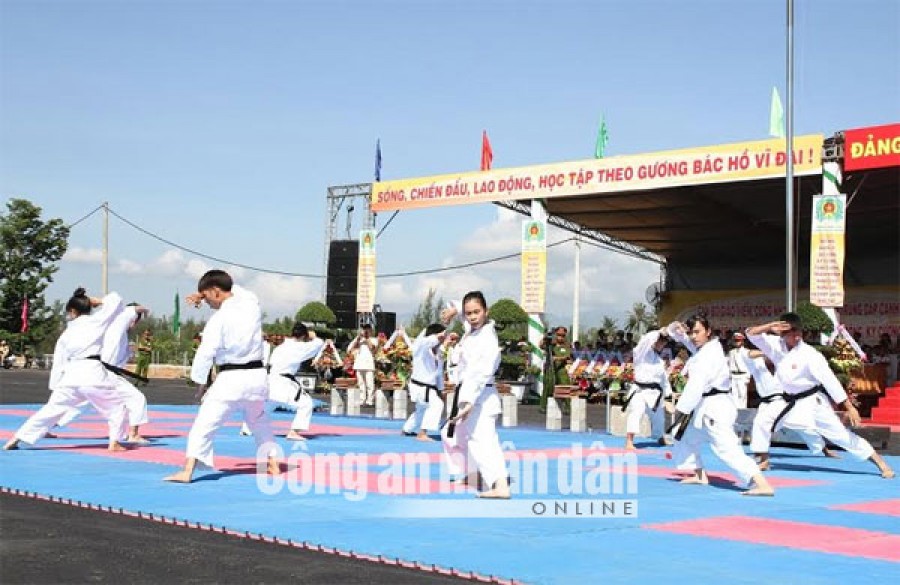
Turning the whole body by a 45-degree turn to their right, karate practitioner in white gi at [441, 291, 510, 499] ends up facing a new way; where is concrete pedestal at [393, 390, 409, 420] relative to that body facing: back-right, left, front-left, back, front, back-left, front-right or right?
right

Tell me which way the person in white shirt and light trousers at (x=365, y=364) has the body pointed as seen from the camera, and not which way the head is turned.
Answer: toward the camera

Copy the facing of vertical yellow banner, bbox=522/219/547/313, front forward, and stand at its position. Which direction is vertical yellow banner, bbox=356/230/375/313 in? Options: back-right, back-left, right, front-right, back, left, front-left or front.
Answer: back-right

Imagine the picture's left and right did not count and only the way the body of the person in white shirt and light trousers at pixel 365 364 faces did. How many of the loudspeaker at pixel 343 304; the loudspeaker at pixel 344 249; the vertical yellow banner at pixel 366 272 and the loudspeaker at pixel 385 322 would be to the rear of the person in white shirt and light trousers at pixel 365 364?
4

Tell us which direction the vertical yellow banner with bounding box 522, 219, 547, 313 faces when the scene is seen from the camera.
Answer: facing the viewer

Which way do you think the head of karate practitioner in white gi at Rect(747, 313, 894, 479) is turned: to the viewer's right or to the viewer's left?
to the viewer's left

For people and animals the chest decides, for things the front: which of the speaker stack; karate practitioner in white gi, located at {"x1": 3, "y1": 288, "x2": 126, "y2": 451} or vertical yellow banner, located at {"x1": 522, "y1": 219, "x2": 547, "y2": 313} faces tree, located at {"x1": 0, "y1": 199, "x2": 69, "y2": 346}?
the karate practitioner in white gi

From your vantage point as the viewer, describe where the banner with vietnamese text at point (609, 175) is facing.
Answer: facing the viewer and to the left of the viewer

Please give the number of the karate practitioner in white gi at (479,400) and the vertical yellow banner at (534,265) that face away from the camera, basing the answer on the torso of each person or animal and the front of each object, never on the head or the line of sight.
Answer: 0

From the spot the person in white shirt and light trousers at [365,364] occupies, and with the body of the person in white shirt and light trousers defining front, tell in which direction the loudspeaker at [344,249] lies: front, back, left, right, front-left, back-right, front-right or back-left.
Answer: back

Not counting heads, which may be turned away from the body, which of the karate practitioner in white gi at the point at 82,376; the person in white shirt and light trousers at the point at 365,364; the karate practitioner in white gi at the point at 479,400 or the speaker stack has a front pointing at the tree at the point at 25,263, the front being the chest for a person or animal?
the karate practitioner in white gi at the point at 82,376

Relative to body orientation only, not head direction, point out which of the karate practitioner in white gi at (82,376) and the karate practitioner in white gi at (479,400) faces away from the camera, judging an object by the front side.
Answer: the karate practitioner in white gi at (82,376)

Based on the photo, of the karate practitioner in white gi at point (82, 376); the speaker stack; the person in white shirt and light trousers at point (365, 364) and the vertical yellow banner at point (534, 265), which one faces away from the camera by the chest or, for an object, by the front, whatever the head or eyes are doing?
the karate practitioner in white gi at point (82, 376)
